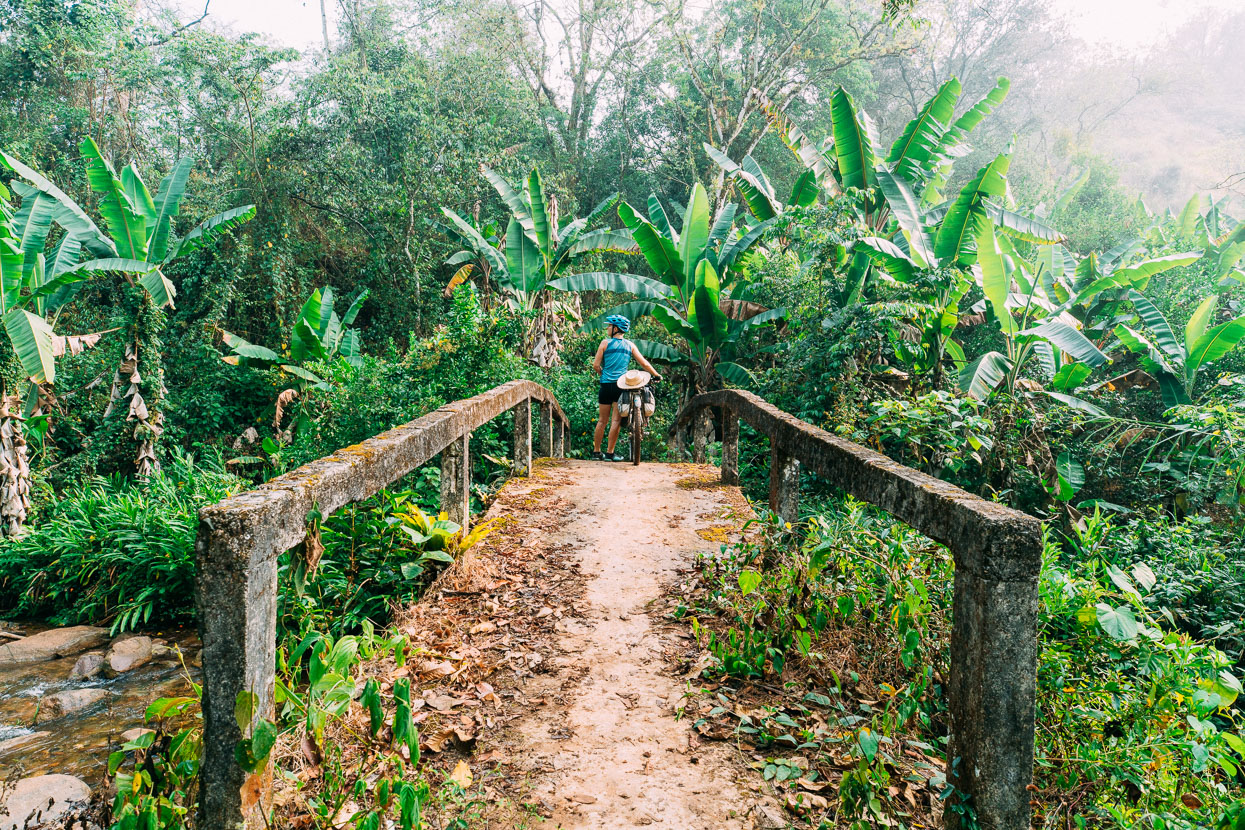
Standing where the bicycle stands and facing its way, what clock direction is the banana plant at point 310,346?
The banana plant is roughly at 10 o'clock from the bicycle.

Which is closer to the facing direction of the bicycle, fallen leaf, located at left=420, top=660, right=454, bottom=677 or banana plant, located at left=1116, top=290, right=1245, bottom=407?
the banana plant

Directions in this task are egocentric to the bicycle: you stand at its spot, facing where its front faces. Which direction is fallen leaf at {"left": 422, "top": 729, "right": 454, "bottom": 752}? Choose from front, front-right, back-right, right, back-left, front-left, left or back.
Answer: back

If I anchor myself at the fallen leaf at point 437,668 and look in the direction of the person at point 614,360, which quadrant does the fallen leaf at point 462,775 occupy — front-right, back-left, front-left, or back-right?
back-right

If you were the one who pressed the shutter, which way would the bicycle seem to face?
facing away from the viewer

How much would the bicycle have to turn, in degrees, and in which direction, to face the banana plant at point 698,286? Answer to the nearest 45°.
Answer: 0° — it already faces it

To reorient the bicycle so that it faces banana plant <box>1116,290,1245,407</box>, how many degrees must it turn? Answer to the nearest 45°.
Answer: approximately 90° to its right

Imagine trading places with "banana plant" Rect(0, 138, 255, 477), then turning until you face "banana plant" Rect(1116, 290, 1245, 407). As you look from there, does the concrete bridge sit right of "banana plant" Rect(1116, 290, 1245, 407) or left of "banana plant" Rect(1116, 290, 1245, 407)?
right

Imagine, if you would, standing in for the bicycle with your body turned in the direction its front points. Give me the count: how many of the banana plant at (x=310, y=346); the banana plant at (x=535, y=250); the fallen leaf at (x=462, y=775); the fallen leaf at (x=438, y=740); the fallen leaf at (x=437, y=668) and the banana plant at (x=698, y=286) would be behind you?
3

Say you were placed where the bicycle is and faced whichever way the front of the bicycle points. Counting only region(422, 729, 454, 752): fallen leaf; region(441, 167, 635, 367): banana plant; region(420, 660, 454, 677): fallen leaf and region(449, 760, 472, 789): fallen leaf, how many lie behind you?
3

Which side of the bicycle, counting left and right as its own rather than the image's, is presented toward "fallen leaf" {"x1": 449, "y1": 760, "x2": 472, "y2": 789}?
back
